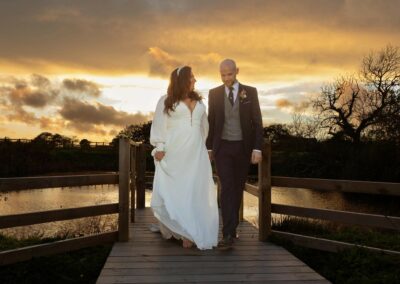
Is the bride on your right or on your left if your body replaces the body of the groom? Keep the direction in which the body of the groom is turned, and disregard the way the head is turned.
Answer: on your right

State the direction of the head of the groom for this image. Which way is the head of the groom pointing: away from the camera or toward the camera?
toward the camera

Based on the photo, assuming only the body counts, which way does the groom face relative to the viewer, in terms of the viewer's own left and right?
facing the viewer
